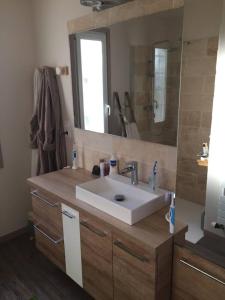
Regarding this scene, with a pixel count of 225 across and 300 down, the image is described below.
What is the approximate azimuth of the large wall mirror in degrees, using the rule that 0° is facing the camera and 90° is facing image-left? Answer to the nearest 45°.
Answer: approximately 45°

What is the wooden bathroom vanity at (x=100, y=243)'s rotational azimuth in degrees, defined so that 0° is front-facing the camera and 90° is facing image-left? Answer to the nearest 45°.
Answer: approximately 45°
